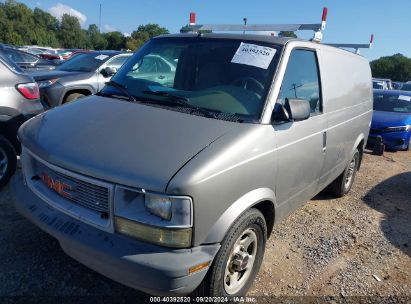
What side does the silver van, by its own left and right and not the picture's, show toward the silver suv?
right

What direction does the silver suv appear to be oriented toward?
to the viewer's left

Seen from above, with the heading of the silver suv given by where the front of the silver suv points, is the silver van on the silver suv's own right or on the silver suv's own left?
on the silver suv's own left

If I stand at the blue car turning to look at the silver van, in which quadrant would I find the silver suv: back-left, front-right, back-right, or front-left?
front-right

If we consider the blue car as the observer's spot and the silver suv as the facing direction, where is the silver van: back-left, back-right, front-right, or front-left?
front-left

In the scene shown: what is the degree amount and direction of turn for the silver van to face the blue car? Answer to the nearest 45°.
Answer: approximately 180°

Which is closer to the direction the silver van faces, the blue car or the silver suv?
the silver suv

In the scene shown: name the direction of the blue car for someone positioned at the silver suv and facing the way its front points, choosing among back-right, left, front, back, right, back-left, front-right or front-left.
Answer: back

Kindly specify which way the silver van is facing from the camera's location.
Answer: facing the viewer and to the left of the viewer
